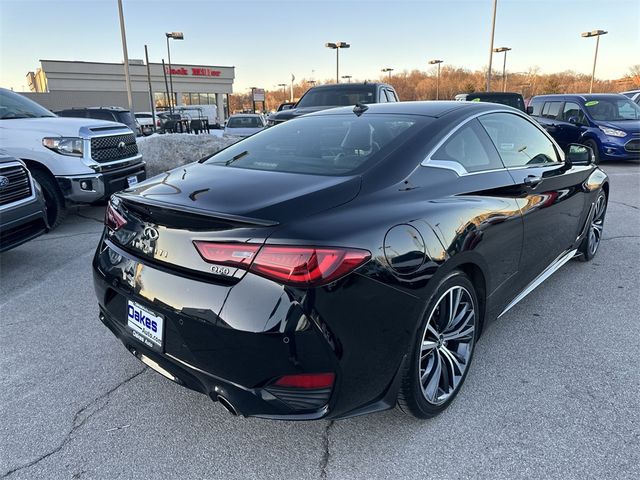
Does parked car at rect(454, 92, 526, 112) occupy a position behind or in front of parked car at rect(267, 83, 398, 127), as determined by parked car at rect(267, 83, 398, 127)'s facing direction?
behind

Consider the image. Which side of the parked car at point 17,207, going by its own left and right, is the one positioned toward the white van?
left

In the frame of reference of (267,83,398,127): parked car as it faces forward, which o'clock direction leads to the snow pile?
The snow pile is roughly at 1 o'clock from the parked car.

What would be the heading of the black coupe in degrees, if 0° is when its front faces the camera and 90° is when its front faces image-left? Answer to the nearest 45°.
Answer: approximately 225°

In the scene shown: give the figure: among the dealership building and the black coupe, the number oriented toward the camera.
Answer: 1

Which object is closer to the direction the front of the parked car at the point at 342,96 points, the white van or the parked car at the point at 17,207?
the parked car

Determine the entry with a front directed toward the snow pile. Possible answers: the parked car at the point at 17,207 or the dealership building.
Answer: the dealership building

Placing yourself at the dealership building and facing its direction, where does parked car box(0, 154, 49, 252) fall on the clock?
The parked car is roughly at 12 o'clock from the dealership building.

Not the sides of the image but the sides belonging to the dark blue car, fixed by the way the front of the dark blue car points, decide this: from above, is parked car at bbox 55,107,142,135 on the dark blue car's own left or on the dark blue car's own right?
on the dark blue car's own right

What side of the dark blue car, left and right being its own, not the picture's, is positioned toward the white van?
back

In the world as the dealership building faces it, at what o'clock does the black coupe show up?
The black coupe is roughly at 12 o'clock from the dealership building.

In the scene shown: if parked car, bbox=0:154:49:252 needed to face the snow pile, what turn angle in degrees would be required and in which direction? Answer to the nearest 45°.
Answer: approximately 90° to its left

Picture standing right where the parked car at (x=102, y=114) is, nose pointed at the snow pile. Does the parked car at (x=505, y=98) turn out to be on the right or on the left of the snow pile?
left

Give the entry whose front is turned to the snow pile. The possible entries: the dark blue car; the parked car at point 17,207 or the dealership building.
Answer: the dealership building

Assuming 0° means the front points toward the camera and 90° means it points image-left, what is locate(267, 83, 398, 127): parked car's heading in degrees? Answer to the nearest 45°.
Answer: approximately 45°

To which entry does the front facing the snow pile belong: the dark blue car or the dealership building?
the dealership building
